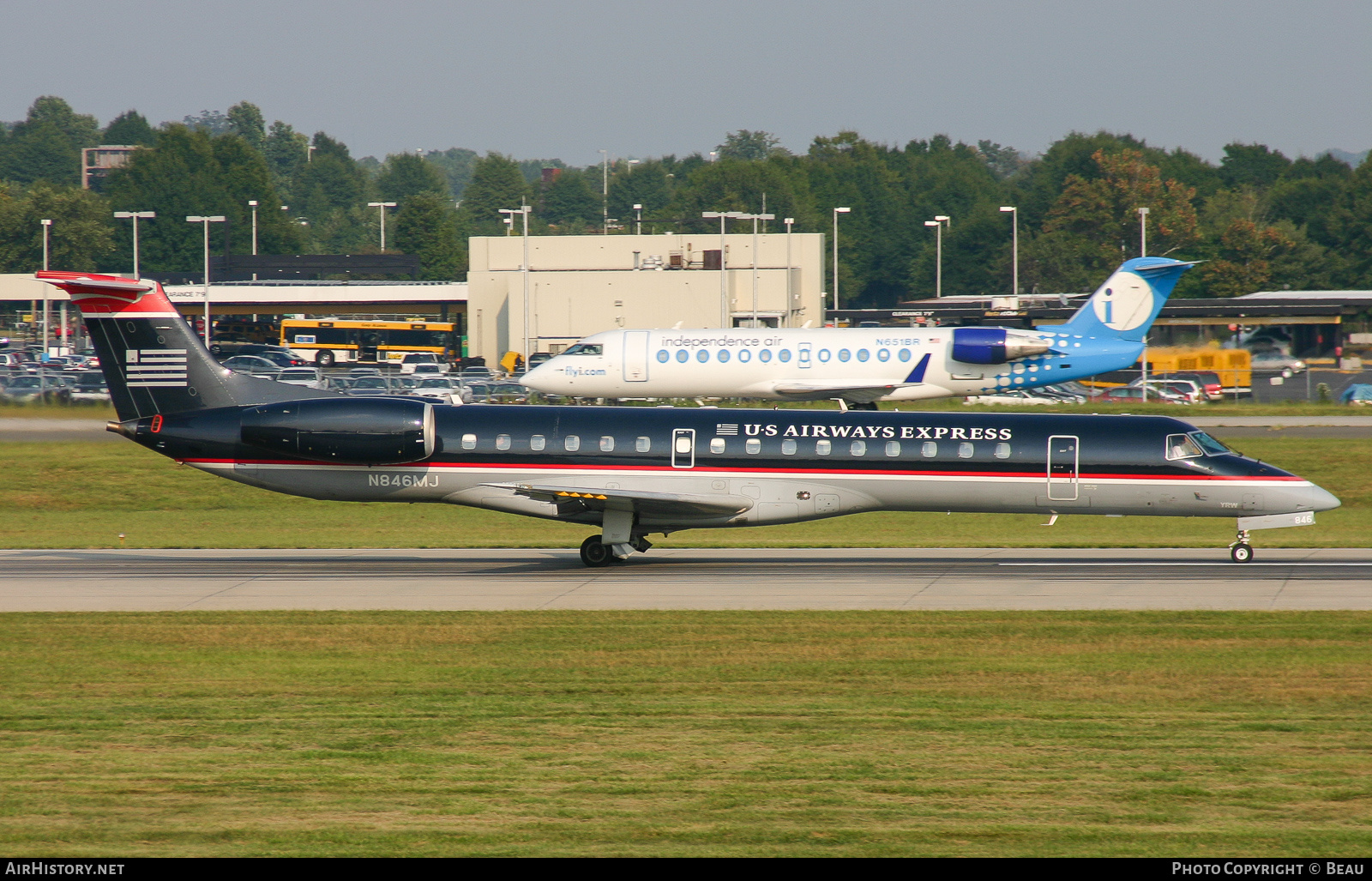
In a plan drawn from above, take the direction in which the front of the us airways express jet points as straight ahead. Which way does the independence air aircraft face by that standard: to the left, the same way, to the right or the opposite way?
the opposite way

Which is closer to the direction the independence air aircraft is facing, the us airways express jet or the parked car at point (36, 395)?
the parked car

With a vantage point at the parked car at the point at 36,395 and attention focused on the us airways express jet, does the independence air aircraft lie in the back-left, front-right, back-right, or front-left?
front-left

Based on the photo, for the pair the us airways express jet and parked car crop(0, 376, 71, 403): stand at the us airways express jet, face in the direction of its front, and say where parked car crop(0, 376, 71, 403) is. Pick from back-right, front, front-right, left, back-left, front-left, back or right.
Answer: back-left

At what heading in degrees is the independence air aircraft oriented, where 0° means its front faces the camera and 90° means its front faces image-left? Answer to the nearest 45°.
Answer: approximately 90°

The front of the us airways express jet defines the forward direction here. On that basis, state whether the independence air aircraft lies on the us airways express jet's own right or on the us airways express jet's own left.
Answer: on the us airways express jet's own left

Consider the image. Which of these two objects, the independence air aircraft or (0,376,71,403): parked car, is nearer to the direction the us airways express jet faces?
the independence air aircraft

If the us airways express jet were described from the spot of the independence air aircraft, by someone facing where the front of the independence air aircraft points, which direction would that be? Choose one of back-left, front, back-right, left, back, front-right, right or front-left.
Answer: left

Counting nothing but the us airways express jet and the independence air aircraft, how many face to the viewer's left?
1

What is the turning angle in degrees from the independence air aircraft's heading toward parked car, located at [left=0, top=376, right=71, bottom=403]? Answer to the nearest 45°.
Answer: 0° — it already faces it

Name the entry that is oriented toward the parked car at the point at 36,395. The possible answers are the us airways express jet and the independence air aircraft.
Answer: the independence air aircraft

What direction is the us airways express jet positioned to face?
to the viewer's right

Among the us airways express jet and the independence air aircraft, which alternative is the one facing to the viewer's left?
the independence air aircraft
